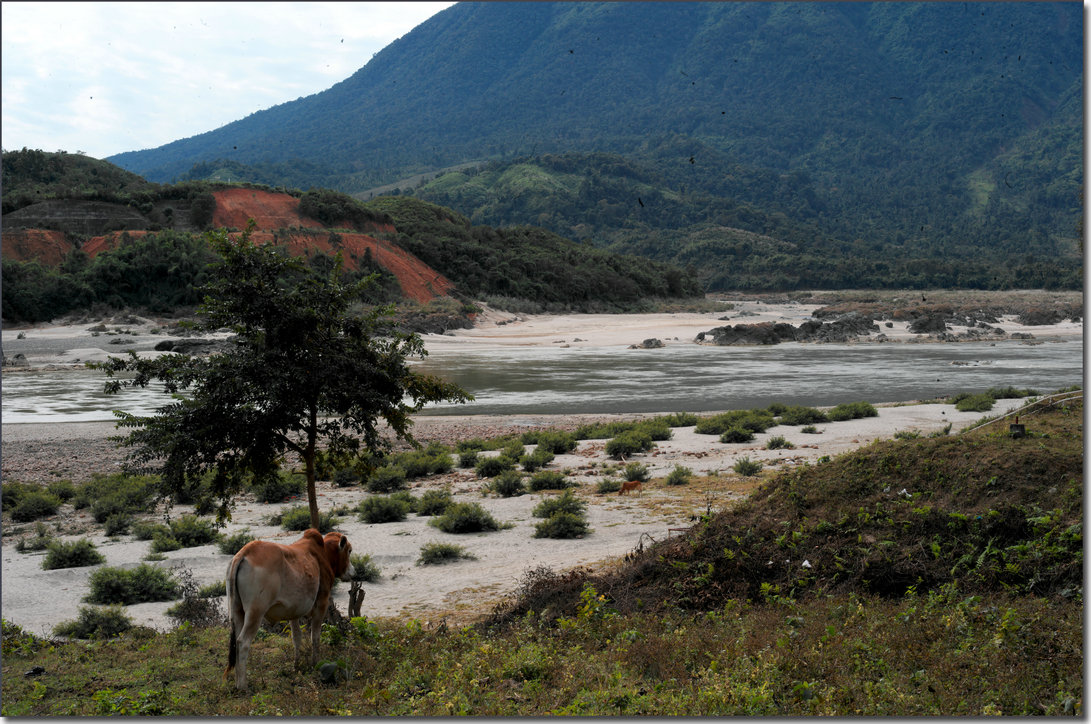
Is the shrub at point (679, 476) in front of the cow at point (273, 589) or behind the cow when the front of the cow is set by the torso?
in front

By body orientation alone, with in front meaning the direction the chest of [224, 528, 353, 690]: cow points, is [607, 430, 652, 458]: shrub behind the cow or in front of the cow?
in front

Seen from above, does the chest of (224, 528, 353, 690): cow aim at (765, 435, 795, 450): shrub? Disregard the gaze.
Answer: yes

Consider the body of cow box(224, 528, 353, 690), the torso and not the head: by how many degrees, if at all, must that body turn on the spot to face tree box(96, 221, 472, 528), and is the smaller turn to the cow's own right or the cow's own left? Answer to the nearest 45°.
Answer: approximately 45° to the cow's own left

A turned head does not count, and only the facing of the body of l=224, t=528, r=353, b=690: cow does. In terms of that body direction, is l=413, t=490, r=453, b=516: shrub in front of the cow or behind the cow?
in front

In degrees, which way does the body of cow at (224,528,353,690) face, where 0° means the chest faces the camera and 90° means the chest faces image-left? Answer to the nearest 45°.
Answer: approximately 225°

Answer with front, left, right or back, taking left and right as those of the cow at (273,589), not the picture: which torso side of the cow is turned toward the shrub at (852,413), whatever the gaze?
front
